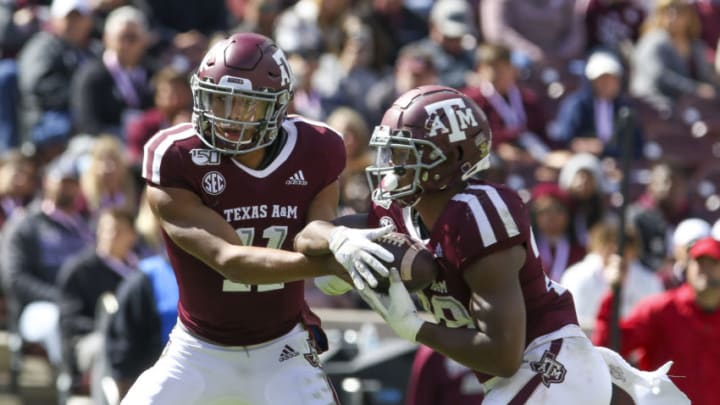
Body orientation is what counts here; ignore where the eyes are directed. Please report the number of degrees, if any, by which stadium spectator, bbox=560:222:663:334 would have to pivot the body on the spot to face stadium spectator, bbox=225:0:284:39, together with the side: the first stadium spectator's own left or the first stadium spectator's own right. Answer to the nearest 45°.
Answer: approximately 135° to the first stadium spectator's own right

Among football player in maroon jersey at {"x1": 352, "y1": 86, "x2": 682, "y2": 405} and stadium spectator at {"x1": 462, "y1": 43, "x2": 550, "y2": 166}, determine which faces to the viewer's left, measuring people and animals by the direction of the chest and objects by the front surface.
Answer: the football player in maroon jersey

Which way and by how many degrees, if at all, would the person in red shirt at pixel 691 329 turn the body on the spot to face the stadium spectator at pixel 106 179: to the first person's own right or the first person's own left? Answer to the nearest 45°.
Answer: approximately 90° to the first person's own right

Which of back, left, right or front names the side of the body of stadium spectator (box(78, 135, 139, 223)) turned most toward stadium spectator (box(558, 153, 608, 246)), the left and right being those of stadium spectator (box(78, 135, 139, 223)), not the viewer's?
left

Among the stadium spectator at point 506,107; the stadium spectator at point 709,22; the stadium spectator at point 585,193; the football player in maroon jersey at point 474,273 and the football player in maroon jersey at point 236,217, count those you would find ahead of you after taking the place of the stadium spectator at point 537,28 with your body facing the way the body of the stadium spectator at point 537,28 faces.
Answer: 4

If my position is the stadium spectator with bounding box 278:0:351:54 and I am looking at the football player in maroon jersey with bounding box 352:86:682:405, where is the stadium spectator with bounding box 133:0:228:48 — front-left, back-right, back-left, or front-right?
back-right
